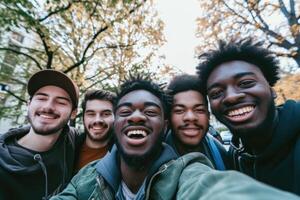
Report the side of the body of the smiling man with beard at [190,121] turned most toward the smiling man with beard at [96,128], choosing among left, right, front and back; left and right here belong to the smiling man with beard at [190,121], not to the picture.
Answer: right

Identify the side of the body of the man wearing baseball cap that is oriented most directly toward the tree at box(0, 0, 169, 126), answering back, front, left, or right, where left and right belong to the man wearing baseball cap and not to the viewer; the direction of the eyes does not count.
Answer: back

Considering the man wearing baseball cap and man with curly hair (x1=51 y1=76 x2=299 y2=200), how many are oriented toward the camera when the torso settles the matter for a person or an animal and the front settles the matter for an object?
2

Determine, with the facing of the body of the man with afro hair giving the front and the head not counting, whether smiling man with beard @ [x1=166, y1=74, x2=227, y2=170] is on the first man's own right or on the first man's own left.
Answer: on the first man's own right

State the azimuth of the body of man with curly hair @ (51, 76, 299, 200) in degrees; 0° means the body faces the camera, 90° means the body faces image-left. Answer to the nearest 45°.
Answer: approximately 0°

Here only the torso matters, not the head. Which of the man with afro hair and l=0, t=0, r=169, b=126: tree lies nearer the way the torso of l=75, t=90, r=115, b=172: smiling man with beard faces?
the man with afro hair

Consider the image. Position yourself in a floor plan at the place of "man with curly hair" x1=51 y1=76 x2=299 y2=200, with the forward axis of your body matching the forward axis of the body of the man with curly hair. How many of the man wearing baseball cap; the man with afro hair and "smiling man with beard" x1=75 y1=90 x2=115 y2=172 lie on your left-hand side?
1
